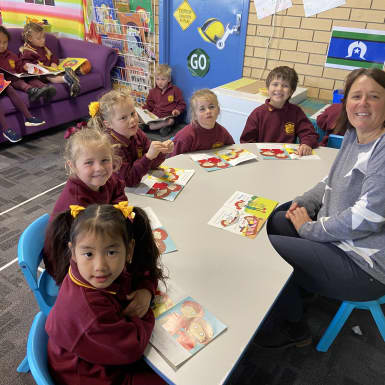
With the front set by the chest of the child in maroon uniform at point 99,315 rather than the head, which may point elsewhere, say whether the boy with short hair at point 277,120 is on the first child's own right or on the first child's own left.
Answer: on the first child's own left

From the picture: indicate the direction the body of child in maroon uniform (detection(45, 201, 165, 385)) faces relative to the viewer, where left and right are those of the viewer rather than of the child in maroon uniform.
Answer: facing the viewer and to the right of the viewer

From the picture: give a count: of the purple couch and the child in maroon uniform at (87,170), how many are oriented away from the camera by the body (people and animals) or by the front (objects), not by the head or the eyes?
0

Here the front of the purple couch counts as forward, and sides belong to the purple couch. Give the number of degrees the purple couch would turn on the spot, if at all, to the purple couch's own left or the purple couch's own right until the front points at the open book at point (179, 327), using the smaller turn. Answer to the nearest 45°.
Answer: approximately 45° to the purple couch's own right

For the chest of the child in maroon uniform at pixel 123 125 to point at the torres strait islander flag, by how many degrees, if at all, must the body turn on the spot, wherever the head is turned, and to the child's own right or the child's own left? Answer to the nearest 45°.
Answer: approximately 90° to the child's own left

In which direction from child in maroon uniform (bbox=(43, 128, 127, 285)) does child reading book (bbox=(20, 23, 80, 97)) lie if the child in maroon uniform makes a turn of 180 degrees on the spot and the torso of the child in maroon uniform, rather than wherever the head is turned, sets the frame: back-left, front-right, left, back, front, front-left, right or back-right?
front-right

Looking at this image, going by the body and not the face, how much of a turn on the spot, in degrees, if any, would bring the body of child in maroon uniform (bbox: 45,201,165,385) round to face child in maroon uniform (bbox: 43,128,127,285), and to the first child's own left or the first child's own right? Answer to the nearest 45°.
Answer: approximately 135° to the first child's own left

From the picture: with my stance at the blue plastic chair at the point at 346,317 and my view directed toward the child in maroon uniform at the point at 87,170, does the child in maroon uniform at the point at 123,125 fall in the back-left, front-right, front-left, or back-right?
front-right

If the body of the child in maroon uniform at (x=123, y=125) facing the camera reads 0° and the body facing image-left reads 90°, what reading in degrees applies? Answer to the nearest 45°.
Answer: approximately 315°

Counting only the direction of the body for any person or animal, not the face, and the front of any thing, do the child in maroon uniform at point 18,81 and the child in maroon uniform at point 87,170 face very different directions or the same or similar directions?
same or similar directions

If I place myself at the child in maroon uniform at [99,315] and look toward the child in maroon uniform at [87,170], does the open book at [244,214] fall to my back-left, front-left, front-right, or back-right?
front-right

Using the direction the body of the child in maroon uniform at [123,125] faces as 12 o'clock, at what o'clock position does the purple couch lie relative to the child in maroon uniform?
The purple couch is roughly at 7 o'clock from the child in maroon uniform.

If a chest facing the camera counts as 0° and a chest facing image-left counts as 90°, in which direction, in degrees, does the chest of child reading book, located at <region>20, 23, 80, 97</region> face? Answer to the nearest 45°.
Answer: approximately 315°
